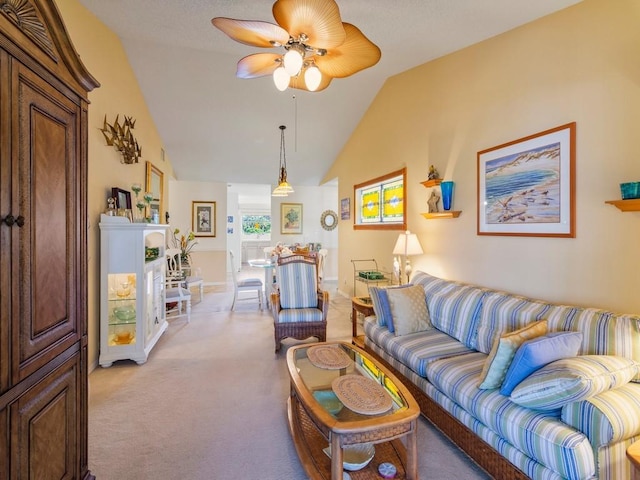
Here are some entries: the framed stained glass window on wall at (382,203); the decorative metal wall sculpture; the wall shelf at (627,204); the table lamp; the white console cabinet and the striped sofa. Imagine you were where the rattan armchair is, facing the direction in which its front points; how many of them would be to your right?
2

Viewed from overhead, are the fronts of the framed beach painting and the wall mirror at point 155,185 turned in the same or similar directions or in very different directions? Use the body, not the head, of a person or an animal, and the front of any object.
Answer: very different directions

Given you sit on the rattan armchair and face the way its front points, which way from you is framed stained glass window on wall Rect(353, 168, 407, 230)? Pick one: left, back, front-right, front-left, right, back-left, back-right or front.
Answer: back-left

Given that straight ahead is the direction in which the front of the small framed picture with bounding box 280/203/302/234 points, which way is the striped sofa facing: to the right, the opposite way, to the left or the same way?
to the right

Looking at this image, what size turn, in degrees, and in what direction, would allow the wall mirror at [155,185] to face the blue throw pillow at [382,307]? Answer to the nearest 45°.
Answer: approximately 45° to its right

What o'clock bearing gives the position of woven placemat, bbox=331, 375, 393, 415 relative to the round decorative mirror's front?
The woven placemat is roughly at 12 o'clock from the round decorative mirror.

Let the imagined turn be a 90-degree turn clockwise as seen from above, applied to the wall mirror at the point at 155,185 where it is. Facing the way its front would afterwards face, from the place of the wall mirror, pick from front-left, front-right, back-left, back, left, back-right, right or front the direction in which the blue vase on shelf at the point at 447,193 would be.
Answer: front-left

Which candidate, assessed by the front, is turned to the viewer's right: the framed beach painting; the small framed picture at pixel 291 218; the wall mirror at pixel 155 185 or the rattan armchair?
the wall mirror

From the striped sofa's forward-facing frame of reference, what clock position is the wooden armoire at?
The wooden armoire is roughly at 12 o'clock from the striped sofa.

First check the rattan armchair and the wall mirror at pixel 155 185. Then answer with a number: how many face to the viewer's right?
1

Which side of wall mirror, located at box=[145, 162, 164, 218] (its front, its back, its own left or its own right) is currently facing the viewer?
right

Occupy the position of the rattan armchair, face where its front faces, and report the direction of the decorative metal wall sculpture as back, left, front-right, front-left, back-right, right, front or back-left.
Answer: right
